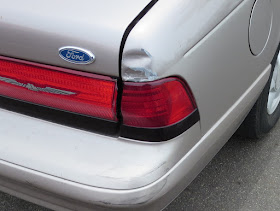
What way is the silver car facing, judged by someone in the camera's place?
facing away from the viewer and to the right of the viewer
